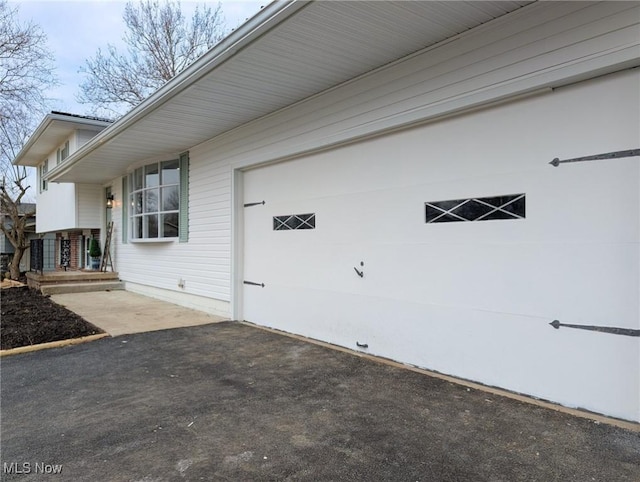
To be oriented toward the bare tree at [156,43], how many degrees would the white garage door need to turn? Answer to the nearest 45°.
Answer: approximately 90° to its right

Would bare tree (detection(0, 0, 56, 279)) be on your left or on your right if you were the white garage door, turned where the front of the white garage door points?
on your right

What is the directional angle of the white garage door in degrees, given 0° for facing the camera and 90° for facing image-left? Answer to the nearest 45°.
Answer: approximately 45°

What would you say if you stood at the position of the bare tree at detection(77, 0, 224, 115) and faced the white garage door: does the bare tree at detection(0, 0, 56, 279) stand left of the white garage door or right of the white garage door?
right
